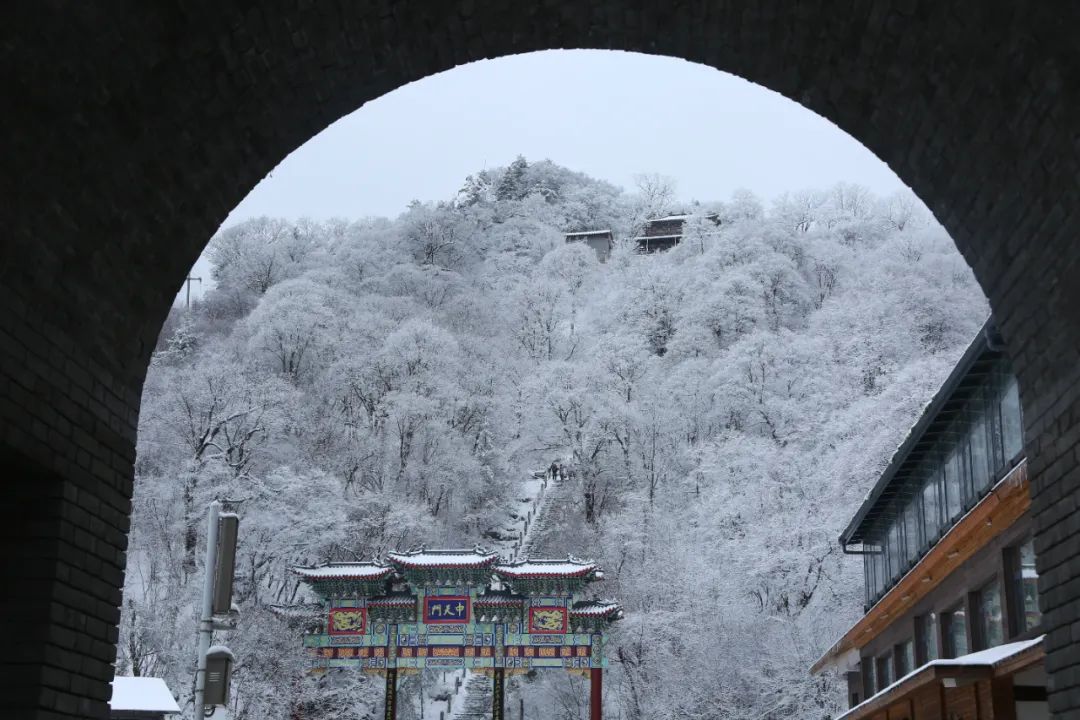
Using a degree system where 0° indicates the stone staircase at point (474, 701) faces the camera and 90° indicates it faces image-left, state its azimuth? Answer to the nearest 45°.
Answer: approximately 0°

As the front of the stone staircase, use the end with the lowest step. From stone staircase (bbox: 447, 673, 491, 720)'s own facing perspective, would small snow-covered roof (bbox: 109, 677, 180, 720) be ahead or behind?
ahead

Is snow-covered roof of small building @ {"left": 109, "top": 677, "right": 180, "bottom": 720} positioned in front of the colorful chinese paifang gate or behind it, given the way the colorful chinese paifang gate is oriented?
in front

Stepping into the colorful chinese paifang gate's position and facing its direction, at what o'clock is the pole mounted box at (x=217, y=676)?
The pole mounted box is roughly at 12 o'clock from the colorful chinese paifang gate.

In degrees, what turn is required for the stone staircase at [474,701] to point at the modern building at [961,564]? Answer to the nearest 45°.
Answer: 0° — it already faces it

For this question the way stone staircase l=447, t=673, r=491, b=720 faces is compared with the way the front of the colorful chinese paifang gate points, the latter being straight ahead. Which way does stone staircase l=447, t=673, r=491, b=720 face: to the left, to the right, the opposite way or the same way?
the same way

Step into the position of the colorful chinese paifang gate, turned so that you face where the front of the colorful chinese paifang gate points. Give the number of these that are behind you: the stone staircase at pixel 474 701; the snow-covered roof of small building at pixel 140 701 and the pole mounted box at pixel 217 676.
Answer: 1

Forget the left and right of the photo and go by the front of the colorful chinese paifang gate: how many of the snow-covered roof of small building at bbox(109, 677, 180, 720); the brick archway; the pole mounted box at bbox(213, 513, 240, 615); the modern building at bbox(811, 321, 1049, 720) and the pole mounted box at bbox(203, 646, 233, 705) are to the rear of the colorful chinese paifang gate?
0

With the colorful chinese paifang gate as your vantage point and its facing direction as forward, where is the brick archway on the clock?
The brick archway is roughly at 12 o'clock from the colorful chinese paifang gate.

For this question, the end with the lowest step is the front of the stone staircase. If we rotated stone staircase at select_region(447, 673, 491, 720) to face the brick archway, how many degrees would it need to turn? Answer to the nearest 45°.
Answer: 0° — it already faces it

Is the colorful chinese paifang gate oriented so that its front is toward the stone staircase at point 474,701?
no

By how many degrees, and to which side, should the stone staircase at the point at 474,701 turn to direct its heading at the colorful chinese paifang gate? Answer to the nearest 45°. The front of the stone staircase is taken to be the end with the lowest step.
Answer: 0° — it already faces it

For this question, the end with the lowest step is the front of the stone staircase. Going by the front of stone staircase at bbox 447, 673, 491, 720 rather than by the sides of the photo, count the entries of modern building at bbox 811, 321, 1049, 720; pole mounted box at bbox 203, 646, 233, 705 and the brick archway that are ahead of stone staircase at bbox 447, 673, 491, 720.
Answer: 3

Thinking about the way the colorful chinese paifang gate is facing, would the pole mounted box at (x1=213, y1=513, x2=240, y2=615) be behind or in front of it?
in front

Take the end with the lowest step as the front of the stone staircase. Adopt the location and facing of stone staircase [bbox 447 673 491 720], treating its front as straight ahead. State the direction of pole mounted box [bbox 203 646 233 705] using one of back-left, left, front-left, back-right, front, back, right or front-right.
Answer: front
